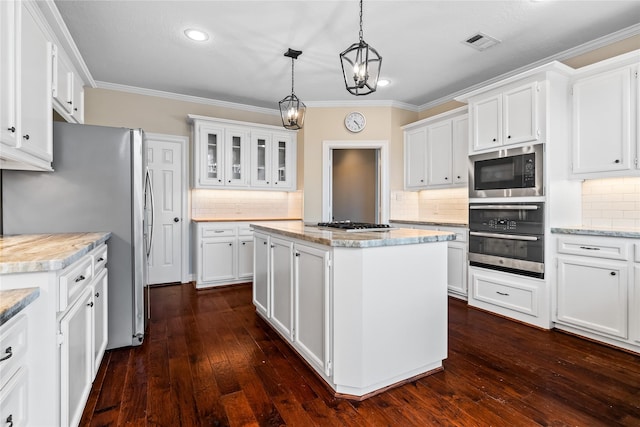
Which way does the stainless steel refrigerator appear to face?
to the viewer's right

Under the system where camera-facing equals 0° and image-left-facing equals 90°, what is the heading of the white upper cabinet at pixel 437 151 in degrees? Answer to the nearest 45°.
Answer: approximately 45°

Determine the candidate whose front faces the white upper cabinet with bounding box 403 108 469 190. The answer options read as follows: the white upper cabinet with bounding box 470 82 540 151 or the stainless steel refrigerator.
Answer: the stainless steel refrigerator

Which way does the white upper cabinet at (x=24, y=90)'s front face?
to the viewer's right

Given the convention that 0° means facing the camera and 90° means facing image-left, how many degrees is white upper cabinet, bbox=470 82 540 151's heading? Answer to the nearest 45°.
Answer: approximately 45°

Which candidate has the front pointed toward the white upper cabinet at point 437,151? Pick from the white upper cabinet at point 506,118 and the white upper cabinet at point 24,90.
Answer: the white upper cabinet at point 24,90

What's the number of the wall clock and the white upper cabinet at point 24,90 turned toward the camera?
1
